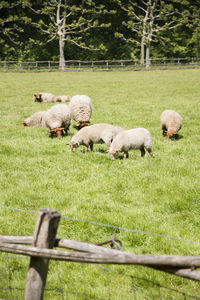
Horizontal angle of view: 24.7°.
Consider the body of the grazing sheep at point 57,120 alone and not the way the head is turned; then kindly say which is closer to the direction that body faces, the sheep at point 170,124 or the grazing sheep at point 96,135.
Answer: the grazing sheep

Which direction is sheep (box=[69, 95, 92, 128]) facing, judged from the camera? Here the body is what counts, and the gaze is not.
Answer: toward the camera

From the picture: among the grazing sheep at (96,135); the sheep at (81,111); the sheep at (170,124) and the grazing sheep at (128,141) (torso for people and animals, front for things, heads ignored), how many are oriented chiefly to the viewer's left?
2

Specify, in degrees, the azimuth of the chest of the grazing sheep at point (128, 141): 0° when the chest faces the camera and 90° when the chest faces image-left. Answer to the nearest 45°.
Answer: approximately 90°

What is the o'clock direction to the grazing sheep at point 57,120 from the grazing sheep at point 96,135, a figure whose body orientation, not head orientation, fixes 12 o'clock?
the grazing sheep at point 57,120 is roughly at 2 o'clock from the grazing sheep at point 96,135.

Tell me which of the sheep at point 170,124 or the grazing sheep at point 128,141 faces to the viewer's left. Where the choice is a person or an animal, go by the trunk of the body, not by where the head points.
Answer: the grazing sheep

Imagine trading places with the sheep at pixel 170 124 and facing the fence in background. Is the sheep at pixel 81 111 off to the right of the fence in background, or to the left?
left

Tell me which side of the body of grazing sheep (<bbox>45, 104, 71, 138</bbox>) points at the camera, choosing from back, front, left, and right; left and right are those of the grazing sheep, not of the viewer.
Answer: front

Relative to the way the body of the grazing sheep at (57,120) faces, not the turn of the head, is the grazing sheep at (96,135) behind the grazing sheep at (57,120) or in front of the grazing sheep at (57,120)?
in front

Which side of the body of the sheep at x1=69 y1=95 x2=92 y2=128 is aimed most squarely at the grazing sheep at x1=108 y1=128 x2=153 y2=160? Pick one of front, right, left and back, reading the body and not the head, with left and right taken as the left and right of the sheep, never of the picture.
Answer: front

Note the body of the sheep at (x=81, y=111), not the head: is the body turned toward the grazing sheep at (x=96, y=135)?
yes

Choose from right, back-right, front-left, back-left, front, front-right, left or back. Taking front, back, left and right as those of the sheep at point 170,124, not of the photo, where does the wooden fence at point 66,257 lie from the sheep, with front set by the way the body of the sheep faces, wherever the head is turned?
front

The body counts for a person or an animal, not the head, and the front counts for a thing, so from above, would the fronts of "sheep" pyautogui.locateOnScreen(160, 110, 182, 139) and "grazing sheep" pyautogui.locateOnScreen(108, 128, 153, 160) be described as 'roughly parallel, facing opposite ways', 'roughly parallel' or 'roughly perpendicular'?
roughly perpendicular

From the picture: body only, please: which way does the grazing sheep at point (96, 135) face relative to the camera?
to the viewer's left

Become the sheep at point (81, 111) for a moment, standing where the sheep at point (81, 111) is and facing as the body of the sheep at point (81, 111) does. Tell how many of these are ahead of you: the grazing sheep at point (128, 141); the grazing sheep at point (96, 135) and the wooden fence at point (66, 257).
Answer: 3
